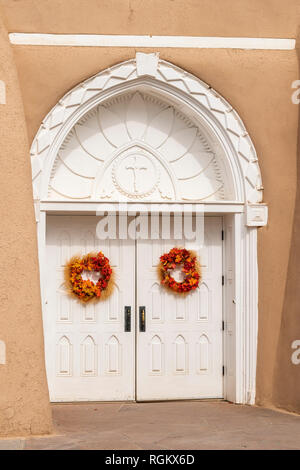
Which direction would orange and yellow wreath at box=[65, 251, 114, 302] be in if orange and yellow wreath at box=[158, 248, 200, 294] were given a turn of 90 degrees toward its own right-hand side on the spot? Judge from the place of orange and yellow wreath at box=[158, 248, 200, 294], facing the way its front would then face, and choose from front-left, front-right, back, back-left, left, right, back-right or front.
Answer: front

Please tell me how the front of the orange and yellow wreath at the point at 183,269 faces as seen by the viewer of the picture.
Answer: facing the viewer

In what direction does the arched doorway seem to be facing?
toward the camera
